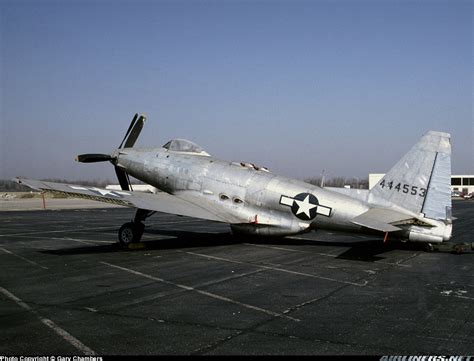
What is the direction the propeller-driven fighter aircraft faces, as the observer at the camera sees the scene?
facing away from the viewer and to the left of the viewer
